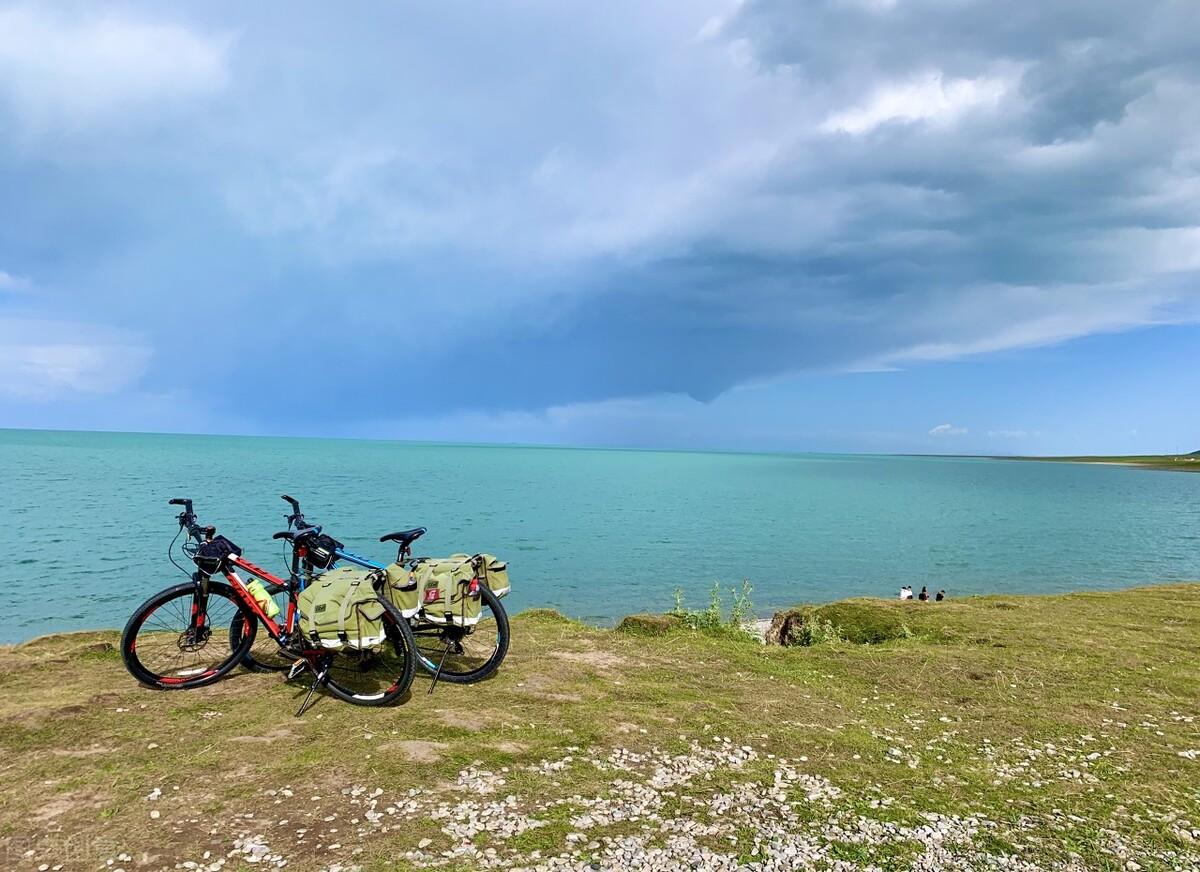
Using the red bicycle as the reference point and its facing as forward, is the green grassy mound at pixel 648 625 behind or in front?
behind

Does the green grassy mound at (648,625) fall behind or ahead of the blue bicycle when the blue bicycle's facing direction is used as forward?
behind

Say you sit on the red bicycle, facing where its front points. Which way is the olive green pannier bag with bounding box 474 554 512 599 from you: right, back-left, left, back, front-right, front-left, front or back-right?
back

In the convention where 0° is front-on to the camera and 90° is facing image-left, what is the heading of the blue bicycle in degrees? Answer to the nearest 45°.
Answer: approximately 90°

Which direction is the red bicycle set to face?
to the viewer's left

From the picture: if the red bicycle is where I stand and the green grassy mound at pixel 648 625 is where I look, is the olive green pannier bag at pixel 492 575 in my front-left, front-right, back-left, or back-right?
front-right

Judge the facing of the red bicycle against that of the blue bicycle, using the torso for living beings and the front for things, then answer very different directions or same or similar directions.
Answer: same or similar directions
